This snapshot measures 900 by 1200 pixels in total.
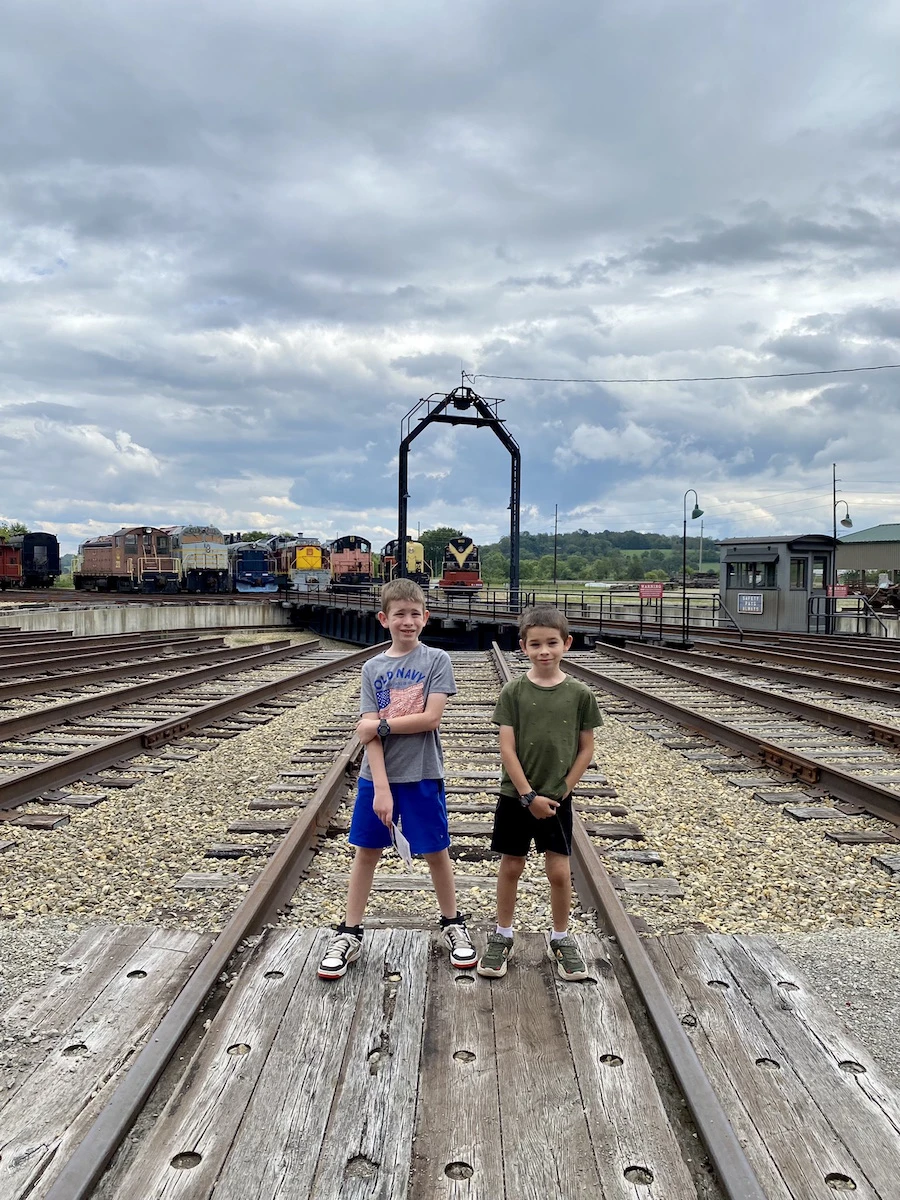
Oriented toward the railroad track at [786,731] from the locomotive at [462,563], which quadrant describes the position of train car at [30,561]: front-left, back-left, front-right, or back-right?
back-right

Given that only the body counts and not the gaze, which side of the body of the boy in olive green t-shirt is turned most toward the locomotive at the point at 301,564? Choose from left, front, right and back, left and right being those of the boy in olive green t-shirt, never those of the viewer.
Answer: back

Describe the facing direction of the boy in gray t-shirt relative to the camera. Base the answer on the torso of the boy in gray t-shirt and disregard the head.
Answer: toward the camera

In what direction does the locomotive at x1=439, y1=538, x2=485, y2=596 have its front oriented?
toward the camera

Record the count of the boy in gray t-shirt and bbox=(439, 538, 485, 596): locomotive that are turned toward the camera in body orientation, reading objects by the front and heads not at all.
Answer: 2

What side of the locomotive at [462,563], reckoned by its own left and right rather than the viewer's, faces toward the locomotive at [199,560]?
right

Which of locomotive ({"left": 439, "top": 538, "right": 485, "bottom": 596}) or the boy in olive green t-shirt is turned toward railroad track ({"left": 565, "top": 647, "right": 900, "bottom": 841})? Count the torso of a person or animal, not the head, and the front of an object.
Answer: the locomotive

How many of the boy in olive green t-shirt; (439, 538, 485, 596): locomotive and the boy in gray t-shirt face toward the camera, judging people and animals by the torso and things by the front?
3

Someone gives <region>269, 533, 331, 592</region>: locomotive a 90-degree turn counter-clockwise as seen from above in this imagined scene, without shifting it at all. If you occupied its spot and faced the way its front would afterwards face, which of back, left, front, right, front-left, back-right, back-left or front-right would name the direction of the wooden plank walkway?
back-right

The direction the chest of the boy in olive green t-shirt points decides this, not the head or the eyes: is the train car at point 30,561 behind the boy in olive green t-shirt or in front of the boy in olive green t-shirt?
behind

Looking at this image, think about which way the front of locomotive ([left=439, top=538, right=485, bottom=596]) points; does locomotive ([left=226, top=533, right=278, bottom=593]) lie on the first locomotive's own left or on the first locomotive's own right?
on the first locomotive's own right
